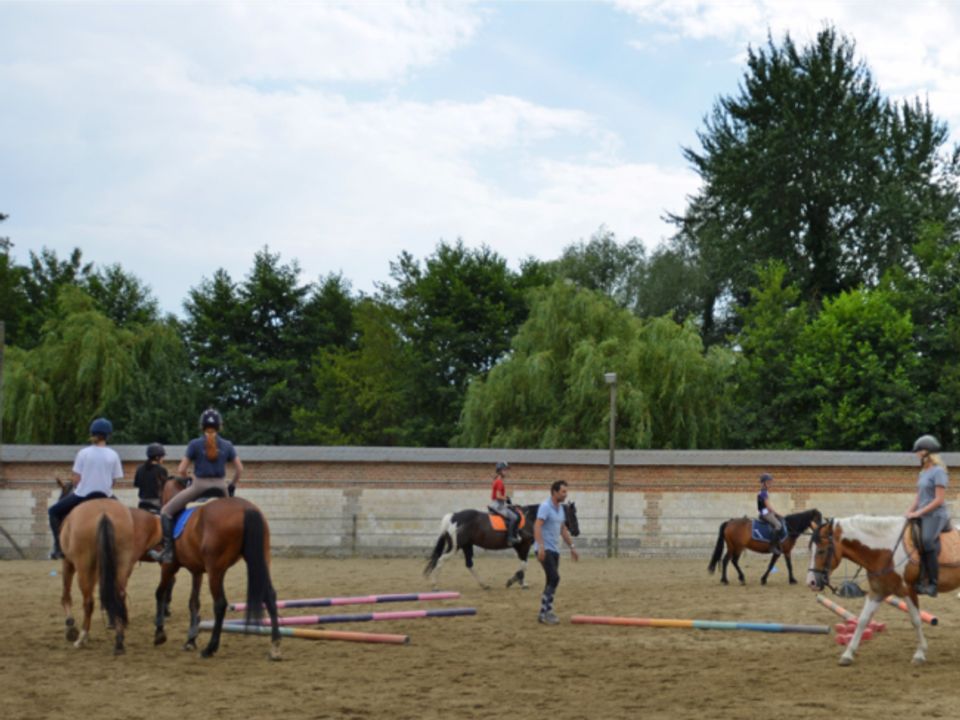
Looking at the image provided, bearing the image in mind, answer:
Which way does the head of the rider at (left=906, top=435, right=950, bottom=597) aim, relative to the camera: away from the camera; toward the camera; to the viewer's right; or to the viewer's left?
to the viewer's left

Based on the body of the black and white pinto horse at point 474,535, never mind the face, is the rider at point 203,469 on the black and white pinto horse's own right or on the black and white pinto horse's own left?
on the black and white pinto horse's own right

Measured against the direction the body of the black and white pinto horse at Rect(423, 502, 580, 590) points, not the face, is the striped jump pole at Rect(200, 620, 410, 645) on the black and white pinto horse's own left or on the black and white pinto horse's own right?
on the black and white pinto horse's own right

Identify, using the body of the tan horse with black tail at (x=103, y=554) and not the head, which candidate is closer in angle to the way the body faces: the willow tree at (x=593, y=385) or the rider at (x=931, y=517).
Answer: the willow tree

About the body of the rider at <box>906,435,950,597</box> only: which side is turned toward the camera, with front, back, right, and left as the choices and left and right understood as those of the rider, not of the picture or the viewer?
left

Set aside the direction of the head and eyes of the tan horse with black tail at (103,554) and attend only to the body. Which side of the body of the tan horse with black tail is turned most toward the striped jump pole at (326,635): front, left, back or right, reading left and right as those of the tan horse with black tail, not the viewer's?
right

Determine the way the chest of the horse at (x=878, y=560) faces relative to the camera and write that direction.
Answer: to the viewer's left

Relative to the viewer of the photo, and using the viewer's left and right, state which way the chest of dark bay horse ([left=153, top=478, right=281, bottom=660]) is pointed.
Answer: facing away from the viewer and to the left of the viewer

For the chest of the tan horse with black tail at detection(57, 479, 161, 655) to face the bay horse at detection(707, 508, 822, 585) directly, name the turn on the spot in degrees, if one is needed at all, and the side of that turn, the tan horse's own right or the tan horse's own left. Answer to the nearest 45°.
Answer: approximately 45° to the tan horse's own right

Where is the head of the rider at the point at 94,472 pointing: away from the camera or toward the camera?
away from the camera

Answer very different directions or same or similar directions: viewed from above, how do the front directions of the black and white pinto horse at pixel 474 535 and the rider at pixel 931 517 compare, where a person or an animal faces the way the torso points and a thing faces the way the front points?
very different directions

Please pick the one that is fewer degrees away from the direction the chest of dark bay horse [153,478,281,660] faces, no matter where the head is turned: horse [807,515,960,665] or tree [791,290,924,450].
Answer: the tree

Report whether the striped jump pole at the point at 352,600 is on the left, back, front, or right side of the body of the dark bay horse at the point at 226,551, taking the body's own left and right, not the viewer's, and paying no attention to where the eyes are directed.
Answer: right

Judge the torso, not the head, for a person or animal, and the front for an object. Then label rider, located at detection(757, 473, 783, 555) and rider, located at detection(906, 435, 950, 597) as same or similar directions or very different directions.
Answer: very different directions

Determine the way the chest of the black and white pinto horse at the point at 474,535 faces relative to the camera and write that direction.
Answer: to the viewer's right

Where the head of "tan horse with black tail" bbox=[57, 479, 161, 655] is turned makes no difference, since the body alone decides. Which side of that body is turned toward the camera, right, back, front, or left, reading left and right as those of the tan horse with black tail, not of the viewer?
back
